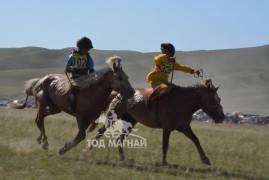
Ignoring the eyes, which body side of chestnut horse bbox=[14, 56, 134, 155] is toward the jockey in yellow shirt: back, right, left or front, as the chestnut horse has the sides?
front

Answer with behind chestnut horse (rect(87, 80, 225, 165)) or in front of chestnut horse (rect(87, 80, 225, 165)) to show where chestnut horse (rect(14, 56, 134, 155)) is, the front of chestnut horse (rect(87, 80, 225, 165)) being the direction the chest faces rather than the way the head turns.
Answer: behind

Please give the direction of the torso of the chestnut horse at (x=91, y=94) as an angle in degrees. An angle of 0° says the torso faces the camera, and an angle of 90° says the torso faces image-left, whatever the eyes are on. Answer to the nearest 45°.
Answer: approximately 270°

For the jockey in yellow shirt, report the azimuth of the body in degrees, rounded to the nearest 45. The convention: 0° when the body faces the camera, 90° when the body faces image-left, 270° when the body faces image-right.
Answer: approximately 315°

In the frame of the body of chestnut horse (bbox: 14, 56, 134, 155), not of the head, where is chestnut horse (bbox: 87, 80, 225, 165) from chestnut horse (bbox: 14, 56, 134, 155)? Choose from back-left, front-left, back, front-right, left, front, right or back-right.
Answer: front

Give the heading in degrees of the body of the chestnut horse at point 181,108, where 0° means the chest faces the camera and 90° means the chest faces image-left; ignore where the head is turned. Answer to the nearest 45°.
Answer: approximately 270°

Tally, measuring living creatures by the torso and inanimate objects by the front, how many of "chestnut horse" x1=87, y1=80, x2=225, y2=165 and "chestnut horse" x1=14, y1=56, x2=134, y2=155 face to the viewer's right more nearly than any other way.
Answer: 2
